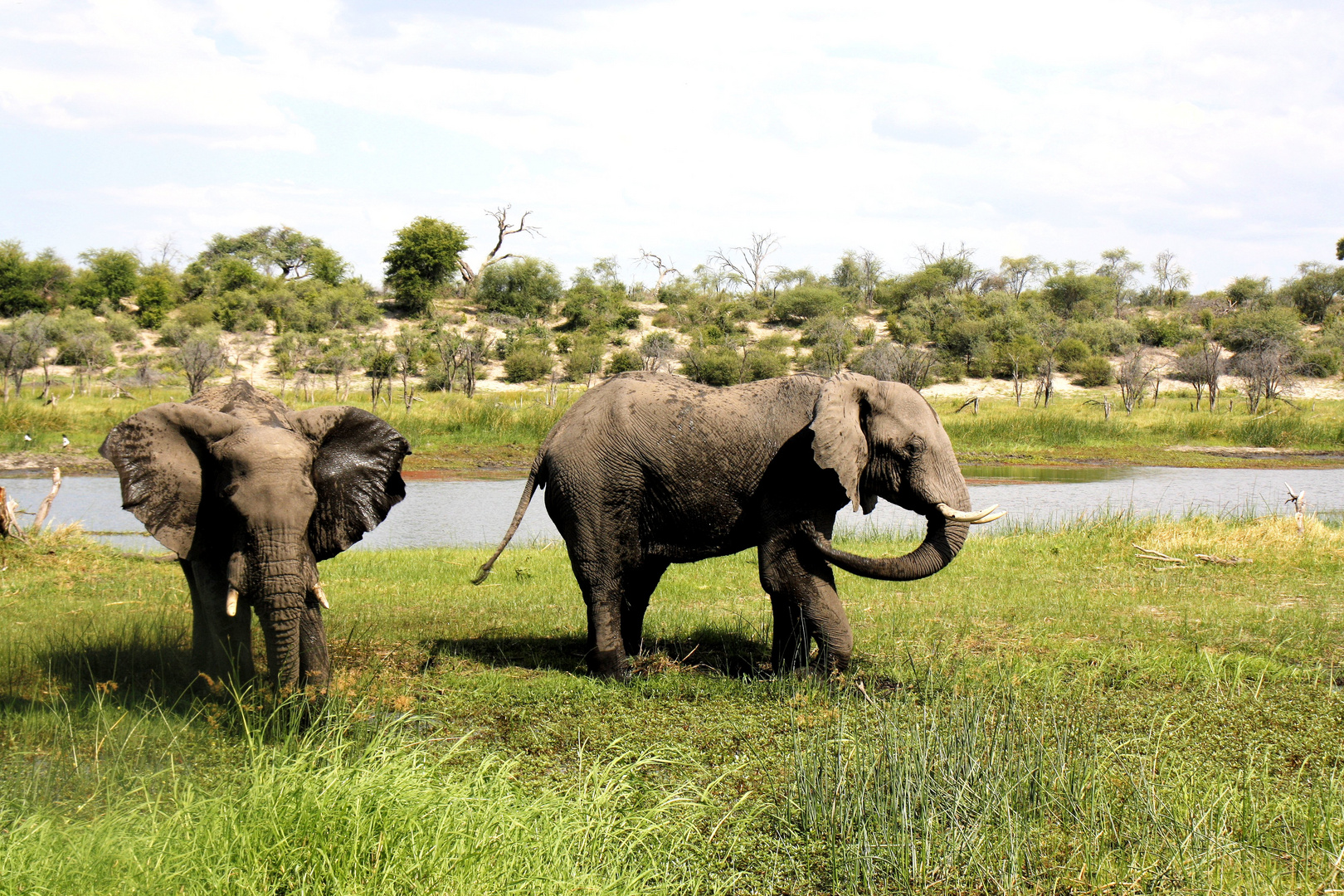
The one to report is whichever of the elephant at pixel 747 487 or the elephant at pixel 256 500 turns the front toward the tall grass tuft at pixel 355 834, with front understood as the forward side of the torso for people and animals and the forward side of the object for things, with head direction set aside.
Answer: the elephant at pixel 256 500

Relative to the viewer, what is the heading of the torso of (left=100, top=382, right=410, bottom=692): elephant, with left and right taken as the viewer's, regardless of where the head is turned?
facing the viewer

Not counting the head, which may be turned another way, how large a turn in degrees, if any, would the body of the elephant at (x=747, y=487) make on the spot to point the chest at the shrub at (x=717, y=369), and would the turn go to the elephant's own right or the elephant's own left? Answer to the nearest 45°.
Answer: approximately 90° to the elephant's own left

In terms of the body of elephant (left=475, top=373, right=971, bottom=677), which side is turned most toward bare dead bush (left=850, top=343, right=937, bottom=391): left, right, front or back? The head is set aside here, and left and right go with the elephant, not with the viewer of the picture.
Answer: left

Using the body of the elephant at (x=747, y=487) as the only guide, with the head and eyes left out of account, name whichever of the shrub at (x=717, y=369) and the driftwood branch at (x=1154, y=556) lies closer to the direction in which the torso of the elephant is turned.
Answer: the driftwood branch

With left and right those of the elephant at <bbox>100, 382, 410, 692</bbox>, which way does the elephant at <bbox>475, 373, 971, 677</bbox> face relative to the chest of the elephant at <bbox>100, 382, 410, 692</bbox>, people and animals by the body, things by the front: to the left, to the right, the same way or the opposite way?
to the left

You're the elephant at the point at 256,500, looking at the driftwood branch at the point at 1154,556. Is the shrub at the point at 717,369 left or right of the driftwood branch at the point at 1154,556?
left

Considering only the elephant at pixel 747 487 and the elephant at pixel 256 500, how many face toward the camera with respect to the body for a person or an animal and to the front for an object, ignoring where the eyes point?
1

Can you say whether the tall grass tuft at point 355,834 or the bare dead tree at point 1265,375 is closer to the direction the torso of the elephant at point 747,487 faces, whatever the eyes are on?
the bare dead tree

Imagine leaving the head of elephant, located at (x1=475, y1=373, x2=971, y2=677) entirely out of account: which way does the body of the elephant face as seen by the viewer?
to the viewer's right
